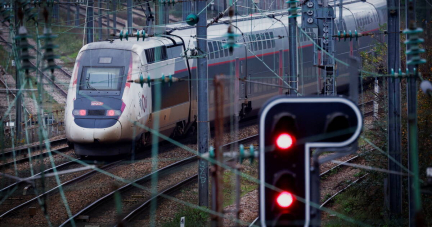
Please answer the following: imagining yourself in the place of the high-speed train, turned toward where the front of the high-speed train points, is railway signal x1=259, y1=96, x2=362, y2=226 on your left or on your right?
on your left

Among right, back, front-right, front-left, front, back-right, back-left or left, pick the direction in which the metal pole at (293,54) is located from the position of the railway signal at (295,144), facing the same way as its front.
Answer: back

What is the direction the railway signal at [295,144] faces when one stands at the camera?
facing the viewer

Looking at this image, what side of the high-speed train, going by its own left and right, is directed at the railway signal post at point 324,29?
left

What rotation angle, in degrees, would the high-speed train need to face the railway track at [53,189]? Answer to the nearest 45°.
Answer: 0° — it already faces it

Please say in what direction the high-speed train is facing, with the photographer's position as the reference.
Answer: facing the viewer and to the left of the viewer

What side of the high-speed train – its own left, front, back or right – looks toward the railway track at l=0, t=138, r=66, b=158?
front
